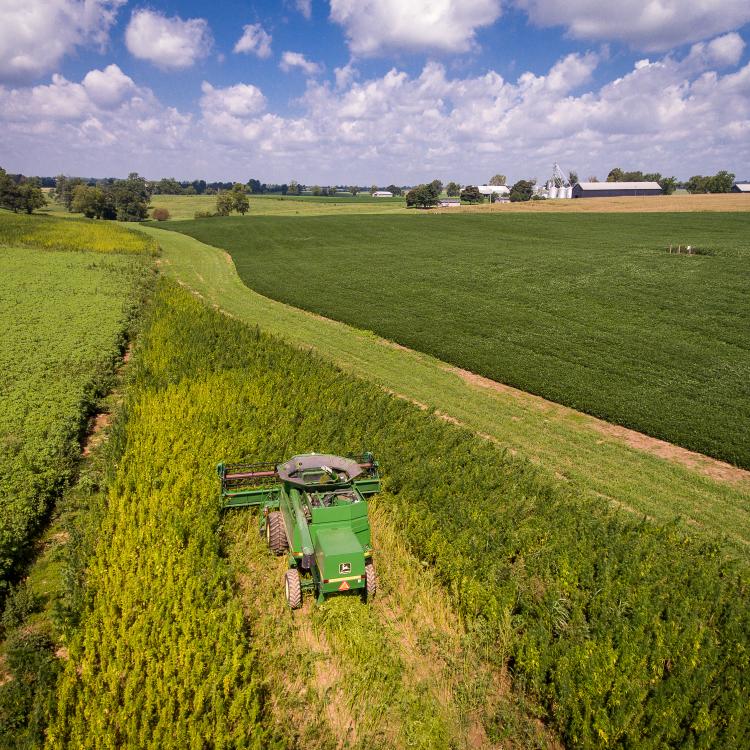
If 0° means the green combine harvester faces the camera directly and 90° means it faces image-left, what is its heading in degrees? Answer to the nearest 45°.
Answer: approximately 180°
